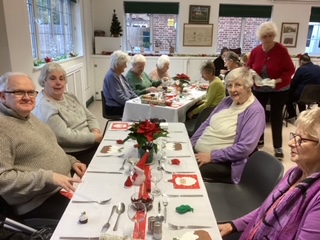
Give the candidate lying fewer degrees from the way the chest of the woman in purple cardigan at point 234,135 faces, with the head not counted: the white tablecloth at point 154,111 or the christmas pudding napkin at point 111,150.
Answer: the christmas pudding napkin

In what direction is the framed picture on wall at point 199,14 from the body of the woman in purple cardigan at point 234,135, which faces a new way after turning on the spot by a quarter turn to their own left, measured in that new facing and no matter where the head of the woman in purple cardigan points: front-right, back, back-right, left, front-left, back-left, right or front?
back-left

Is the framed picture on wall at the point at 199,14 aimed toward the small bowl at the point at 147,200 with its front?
yes

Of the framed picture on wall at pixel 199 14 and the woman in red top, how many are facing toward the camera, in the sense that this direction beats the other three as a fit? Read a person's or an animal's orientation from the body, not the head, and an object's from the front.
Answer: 2

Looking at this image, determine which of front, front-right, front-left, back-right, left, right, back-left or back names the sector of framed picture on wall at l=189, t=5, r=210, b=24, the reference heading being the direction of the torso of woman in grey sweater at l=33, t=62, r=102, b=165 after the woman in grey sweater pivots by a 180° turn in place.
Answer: right

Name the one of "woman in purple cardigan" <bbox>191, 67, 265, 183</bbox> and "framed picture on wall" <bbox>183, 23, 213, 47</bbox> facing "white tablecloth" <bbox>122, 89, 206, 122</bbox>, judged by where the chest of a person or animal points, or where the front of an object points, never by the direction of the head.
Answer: the framed picture on wall

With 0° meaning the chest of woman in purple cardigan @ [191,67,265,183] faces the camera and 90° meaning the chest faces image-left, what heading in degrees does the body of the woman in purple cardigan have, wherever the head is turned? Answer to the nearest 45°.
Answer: approximately 45°

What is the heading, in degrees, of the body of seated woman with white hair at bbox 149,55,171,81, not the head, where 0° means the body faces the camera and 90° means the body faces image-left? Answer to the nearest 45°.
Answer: approximately 315°

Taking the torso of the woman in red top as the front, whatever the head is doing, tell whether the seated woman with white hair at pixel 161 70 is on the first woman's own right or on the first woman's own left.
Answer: on the first woman's own right

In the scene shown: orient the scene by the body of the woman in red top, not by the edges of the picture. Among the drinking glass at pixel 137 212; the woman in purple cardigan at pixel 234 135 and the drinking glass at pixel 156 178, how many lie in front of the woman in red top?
3

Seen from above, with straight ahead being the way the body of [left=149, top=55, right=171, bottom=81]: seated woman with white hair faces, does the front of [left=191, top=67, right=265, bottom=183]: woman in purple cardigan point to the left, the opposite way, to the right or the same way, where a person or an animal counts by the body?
to the right

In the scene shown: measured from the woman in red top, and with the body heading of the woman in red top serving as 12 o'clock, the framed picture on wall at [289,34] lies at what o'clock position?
The framed picture on wall is roughly at 6 o'clock from the woman in red top.

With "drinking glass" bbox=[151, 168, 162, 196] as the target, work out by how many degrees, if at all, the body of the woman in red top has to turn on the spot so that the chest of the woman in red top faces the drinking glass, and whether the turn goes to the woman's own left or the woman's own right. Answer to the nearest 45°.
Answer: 0° — they already face it
